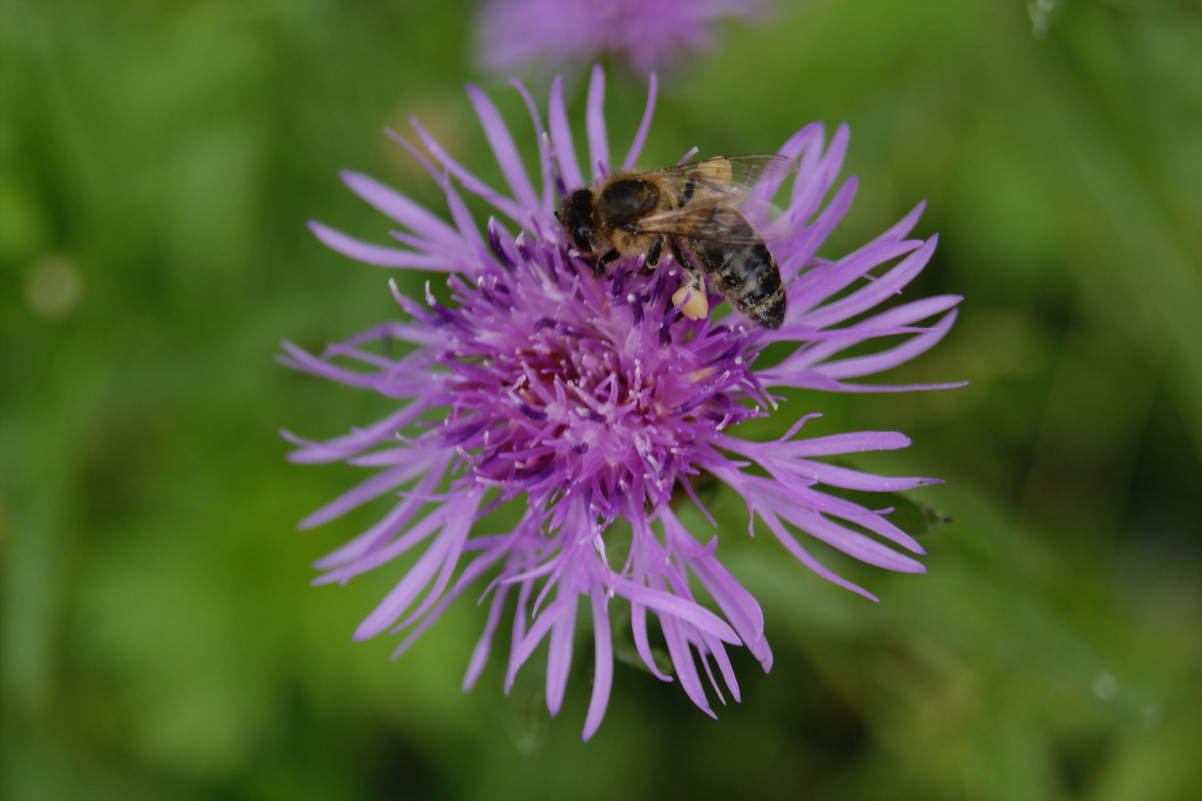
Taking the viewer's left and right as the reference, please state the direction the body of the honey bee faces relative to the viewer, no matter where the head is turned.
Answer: facing to the left of the viewer
